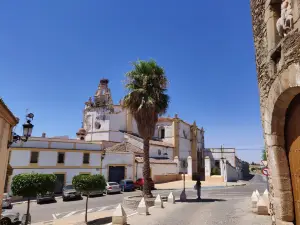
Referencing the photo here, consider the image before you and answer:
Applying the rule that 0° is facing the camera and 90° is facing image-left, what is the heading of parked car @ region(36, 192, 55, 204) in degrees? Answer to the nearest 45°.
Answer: approximately 45°

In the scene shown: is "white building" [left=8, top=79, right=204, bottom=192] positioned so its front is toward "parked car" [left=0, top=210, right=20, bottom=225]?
yes

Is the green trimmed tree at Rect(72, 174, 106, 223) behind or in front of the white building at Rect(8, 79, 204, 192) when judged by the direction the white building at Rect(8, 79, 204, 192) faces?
in front

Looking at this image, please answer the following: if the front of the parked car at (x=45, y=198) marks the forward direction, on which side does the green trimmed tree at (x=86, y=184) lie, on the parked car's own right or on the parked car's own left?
on the parked car's own left

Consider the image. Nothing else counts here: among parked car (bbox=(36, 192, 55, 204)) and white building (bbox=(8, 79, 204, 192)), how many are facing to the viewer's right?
0

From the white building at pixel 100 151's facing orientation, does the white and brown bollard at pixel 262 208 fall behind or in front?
in front

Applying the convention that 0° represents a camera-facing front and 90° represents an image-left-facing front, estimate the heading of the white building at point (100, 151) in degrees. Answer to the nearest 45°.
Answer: approximately 0°

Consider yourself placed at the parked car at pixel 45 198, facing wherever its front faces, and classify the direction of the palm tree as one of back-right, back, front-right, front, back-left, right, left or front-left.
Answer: left

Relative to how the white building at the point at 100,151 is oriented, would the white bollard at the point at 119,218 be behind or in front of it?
in front
